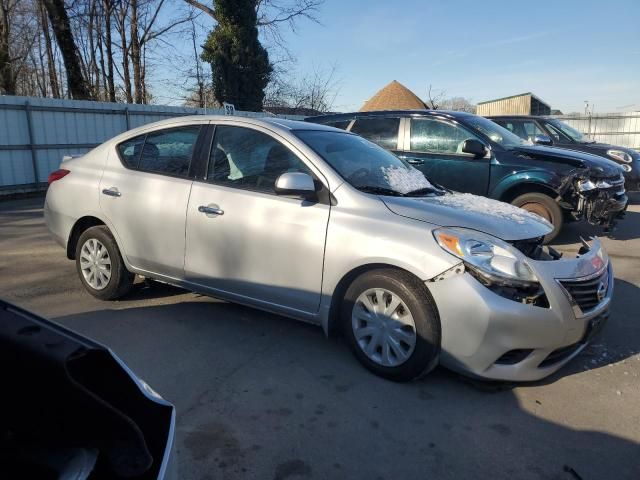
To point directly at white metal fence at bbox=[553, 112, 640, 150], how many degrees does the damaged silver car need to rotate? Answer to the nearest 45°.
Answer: approximately 90° to its left

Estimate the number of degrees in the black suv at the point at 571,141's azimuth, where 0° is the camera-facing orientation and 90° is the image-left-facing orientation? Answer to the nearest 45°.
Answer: approximately 315°

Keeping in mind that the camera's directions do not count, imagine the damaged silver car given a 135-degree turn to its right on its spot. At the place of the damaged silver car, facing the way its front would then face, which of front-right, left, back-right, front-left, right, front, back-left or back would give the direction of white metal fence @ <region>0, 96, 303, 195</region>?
front-right

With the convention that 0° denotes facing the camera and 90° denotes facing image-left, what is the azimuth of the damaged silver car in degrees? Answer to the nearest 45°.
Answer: approximately 315°

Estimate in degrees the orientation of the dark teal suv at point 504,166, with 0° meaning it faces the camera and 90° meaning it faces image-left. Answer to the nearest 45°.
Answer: approximately 315°
